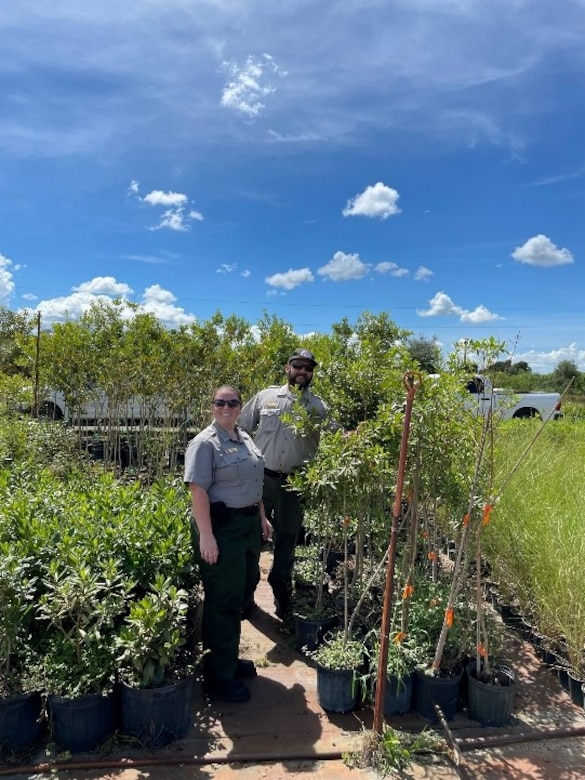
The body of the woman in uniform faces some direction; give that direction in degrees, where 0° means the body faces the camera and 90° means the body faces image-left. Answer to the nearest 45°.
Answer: approximately 315°

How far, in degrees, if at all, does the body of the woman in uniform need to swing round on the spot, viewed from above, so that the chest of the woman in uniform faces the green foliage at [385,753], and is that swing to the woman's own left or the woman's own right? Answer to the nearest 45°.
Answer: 0° — they already face it

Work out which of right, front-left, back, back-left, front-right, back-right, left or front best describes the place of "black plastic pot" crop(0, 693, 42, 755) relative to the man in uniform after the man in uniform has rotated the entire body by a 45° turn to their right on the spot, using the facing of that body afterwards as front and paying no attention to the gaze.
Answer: front

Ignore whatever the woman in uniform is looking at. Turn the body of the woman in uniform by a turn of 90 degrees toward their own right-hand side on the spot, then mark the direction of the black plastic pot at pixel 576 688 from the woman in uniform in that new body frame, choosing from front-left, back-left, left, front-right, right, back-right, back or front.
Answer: back-left

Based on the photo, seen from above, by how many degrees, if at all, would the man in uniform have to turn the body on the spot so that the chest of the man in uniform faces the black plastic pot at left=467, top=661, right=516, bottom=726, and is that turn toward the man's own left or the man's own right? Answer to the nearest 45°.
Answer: approximately 45° to the man's own left

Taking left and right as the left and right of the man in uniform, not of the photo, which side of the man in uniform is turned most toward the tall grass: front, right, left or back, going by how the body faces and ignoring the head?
left

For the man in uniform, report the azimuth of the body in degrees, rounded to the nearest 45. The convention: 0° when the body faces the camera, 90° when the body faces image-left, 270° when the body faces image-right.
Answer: approximately 0°

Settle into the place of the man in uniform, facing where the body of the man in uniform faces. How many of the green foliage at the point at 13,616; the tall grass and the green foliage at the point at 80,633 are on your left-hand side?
1

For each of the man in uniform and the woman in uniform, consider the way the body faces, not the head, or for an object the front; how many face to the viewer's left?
0

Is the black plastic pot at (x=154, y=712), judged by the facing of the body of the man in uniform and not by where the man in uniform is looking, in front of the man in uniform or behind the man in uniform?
in front

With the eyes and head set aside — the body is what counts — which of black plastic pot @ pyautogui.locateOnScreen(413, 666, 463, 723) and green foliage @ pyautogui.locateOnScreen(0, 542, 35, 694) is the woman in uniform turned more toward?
the black plastic pot

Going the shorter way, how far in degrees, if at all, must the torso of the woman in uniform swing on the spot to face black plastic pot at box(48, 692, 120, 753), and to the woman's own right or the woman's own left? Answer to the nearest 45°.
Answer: approximately 90° to the woman's own right
